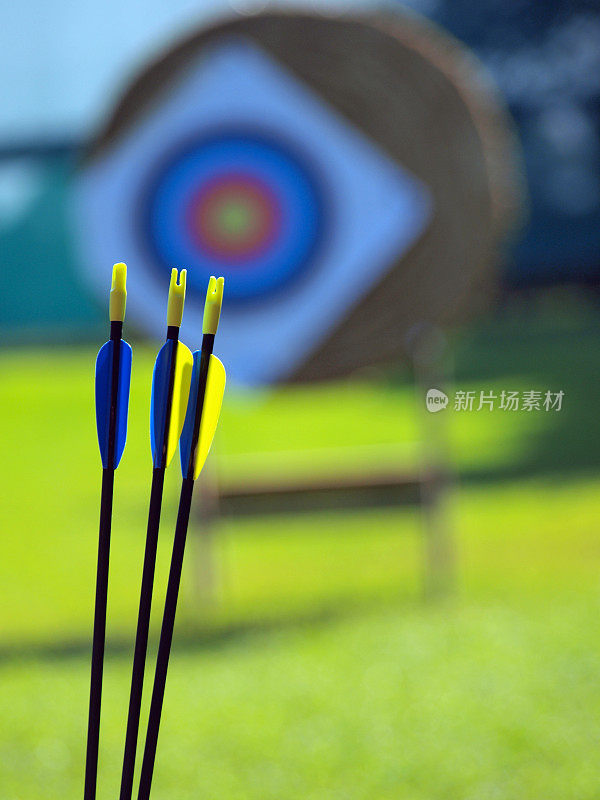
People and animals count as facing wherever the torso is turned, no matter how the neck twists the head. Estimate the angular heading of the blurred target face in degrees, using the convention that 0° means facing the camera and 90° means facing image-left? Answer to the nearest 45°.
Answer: approximately 0°
